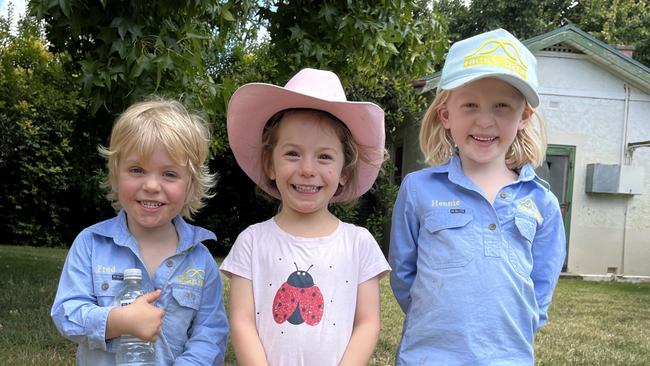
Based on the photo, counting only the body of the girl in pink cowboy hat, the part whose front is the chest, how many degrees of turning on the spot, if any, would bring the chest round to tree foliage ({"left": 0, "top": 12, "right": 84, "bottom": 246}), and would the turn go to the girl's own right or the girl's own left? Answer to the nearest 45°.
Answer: approximately 135° to the girl's own right

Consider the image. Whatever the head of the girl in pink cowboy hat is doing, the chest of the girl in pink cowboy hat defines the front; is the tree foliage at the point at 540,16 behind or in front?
behind

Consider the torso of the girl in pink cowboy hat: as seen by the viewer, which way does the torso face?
toward the camera

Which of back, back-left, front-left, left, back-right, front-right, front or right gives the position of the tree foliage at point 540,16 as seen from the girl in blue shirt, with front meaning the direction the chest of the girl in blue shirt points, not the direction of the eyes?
back

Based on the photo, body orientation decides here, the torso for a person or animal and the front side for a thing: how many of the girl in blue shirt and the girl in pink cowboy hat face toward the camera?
2

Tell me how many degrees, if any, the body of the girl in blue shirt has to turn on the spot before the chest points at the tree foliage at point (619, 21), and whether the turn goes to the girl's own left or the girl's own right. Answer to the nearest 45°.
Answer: approximately 180°

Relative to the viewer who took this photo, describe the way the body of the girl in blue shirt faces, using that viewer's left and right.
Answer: facing the viewer

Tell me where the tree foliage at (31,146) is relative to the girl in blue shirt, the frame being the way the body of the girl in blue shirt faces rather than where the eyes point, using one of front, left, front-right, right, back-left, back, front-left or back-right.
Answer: back-right

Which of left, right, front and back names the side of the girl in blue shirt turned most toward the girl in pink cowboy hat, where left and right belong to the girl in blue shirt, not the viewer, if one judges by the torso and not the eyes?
right

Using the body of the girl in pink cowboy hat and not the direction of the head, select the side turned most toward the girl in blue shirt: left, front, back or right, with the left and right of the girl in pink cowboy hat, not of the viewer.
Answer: left
